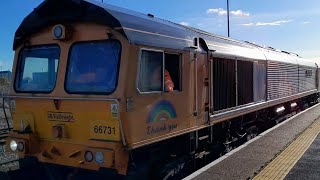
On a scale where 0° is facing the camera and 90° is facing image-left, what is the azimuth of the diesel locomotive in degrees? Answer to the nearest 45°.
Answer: approximately 45°
